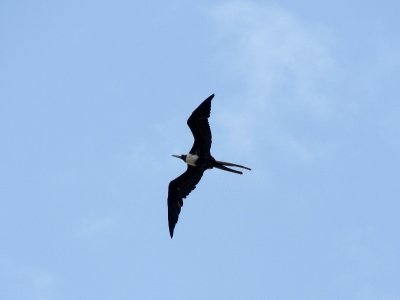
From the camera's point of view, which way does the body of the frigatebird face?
to the viewer's left
